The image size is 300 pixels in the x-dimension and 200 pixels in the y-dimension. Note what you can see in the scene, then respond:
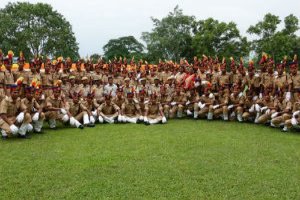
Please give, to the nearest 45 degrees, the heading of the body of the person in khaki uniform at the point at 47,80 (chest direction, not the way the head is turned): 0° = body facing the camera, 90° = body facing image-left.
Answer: approximately 0°

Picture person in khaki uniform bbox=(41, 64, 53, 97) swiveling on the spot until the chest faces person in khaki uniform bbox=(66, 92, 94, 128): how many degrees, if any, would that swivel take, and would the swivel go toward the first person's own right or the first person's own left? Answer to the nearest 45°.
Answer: approximately 45° to the first person's own left

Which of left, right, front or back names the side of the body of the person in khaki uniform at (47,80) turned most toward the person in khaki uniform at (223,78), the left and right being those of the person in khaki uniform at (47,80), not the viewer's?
left

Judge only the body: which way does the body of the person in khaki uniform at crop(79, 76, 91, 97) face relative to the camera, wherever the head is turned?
toward the camera

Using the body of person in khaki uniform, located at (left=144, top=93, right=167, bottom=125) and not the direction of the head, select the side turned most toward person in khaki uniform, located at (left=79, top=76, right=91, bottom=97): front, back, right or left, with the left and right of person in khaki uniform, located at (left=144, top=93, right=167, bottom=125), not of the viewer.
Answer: right

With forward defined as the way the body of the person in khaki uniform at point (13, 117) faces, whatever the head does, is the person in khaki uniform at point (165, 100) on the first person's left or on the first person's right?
on the first person's left

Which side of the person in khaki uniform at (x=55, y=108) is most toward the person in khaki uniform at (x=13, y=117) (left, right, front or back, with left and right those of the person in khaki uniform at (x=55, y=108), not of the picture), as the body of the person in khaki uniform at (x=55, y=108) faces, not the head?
right

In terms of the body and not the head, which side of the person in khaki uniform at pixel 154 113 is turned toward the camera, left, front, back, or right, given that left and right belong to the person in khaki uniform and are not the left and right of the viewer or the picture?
front

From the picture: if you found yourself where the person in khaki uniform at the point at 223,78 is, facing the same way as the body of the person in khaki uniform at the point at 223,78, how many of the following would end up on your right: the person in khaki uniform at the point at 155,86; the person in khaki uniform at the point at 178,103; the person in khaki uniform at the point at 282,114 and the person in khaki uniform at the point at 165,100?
3

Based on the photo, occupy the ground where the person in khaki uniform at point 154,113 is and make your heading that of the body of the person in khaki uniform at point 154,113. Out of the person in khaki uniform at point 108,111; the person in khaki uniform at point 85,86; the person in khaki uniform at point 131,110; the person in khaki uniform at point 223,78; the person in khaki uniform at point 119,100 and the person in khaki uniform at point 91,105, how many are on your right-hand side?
5

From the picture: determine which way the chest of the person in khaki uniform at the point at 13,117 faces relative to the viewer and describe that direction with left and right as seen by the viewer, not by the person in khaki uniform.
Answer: facing the viewer and to the right of the viewer

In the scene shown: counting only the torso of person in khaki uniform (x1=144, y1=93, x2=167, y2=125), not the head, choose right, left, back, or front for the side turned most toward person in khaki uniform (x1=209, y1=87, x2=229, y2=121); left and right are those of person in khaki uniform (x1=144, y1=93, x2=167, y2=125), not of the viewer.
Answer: left

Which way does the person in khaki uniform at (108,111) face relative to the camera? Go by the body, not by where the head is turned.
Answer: toward the camera

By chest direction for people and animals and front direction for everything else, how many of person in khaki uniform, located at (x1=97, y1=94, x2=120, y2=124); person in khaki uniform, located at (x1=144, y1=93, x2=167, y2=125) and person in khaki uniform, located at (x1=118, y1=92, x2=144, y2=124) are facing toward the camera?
3

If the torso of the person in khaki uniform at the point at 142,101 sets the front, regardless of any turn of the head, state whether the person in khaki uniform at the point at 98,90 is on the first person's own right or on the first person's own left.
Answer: on the first person's own right

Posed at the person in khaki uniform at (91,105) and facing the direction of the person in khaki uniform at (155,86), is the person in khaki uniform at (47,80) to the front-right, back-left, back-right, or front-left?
back-left
